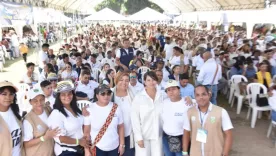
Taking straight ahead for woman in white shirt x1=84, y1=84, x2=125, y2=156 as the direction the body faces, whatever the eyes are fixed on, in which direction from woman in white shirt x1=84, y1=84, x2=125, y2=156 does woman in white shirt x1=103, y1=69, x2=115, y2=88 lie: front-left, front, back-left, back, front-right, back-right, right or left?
back

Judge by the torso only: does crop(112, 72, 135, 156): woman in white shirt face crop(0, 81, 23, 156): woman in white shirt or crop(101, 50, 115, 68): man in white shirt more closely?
the woman in white shirt

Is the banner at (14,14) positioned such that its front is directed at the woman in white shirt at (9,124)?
yes

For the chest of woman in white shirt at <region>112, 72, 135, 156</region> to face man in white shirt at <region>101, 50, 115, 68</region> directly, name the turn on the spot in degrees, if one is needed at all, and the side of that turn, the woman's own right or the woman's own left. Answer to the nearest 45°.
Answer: approximately 180°
